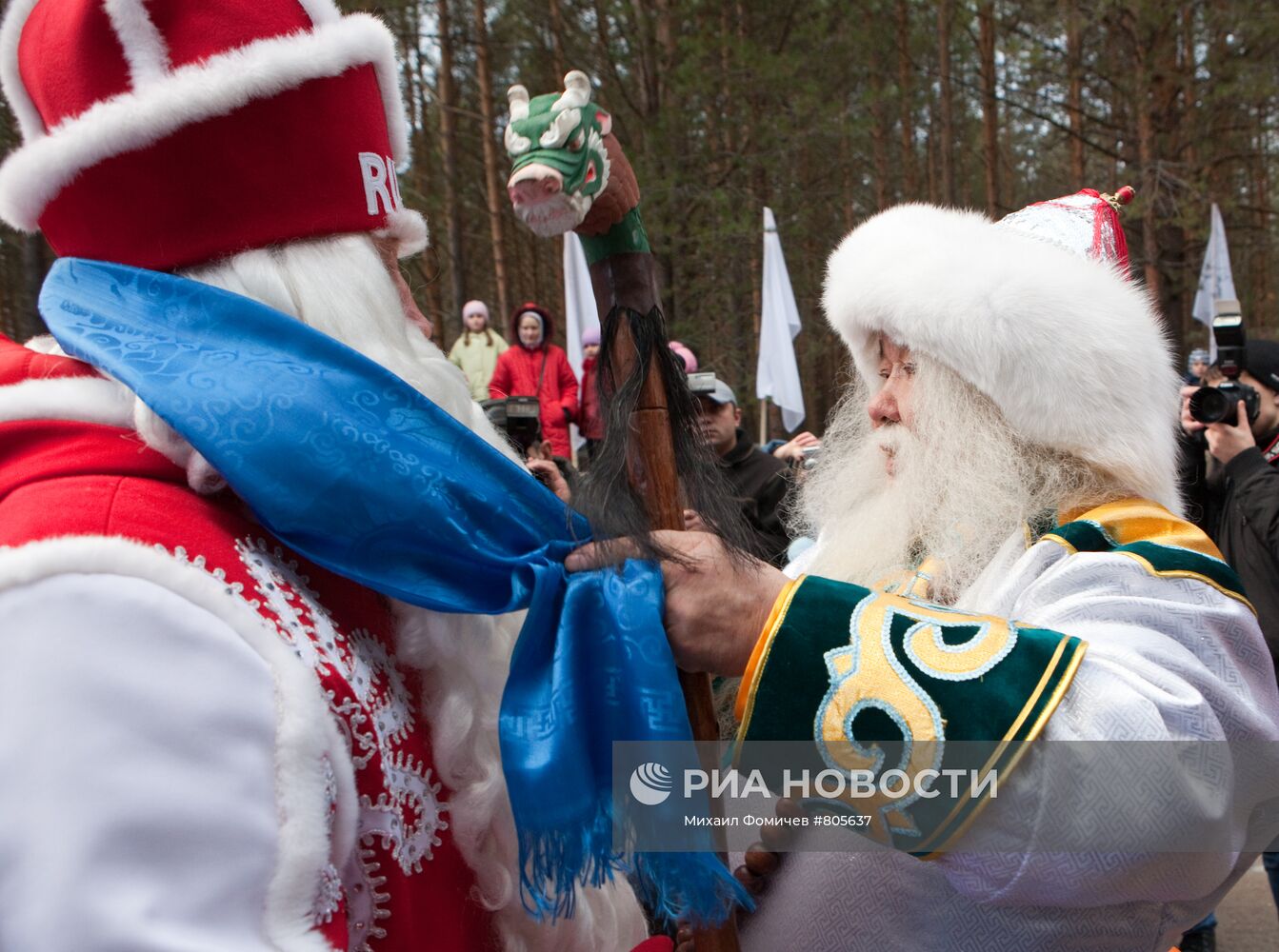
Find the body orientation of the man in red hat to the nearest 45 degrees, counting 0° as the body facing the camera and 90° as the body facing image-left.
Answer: approximately 270°

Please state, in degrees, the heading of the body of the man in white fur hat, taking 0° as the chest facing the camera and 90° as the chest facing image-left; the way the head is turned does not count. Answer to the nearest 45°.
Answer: approximately 90°

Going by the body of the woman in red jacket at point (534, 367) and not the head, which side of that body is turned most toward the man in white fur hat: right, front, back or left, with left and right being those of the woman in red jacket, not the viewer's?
front

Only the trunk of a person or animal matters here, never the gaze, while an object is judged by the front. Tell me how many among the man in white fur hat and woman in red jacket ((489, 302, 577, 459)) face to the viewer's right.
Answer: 0

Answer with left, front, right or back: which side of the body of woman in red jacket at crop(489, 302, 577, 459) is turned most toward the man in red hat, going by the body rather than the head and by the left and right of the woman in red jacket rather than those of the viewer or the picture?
front

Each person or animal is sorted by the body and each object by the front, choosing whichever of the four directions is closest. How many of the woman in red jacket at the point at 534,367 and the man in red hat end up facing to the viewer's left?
0

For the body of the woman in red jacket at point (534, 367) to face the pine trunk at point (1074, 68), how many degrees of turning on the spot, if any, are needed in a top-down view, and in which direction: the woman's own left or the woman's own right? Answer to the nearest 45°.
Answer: approximately 135° to the woman's own left

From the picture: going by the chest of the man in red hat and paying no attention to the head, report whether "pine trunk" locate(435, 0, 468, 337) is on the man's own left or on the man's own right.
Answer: on the man's own left

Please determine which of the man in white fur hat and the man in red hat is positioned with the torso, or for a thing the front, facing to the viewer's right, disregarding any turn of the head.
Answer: the man in red hat

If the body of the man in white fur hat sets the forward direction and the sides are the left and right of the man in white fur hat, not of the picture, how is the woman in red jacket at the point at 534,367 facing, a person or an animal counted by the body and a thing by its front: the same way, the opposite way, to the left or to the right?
to the left
